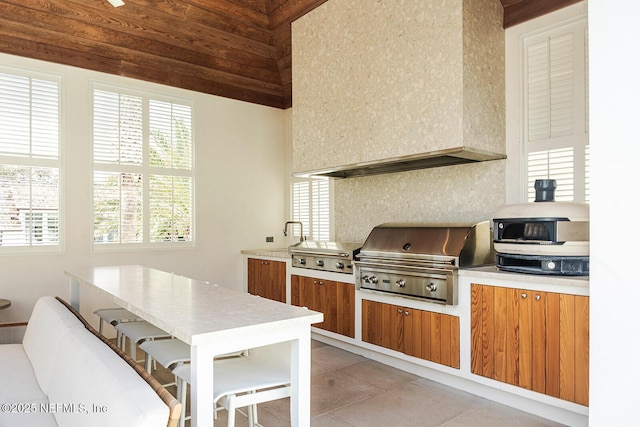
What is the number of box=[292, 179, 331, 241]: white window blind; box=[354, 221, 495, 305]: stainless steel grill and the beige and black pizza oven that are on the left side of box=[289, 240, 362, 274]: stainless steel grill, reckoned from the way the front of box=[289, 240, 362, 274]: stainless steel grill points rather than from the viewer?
2

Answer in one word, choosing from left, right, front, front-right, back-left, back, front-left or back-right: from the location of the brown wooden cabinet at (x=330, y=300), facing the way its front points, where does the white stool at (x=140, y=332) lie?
front

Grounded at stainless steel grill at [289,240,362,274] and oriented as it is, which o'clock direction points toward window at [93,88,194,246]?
The window is roughly at 2 o'clock from the stainless steel grill.

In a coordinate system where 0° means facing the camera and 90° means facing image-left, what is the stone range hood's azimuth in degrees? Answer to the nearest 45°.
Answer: approximately 45°

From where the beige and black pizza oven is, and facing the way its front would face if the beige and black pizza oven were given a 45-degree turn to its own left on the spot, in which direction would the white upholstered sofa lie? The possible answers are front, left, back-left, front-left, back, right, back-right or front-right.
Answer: front-right

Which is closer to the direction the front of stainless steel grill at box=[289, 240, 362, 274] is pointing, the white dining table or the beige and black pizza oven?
the white dining table

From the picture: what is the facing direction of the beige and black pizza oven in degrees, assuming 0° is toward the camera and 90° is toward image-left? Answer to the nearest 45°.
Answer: approximately 45°

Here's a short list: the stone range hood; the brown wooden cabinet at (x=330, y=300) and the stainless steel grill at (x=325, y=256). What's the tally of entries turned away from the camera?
0

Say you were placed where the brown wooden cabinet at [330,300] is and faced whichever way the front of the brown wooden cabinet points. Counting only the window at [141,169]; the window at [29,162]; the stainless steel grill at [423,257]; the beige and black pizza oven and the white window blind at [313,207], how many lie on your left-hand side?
2

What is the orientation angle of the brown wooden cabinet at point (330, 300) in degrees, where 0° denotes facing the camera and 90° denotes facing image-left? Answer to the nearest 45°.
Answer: approximately 45°

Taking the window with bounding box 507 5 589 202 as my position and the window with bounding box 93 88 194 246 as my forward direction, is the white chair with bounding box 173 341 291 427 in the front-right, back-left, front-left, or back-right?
front-left

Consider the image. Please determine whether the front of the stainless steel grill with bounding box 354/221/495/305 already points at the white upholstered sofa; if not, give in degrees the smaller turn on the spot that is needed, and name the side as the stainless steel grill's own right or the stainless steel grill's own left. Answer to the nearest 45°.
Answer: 0° — it already faces it

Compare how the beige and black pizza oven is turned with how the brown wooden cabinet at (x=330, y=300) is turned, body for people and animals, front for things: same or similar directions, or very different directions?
same or similar directions

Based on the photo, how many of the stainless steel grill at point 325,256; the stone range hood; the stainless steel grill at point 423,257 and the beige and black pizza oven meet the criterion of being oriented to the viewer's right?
0
